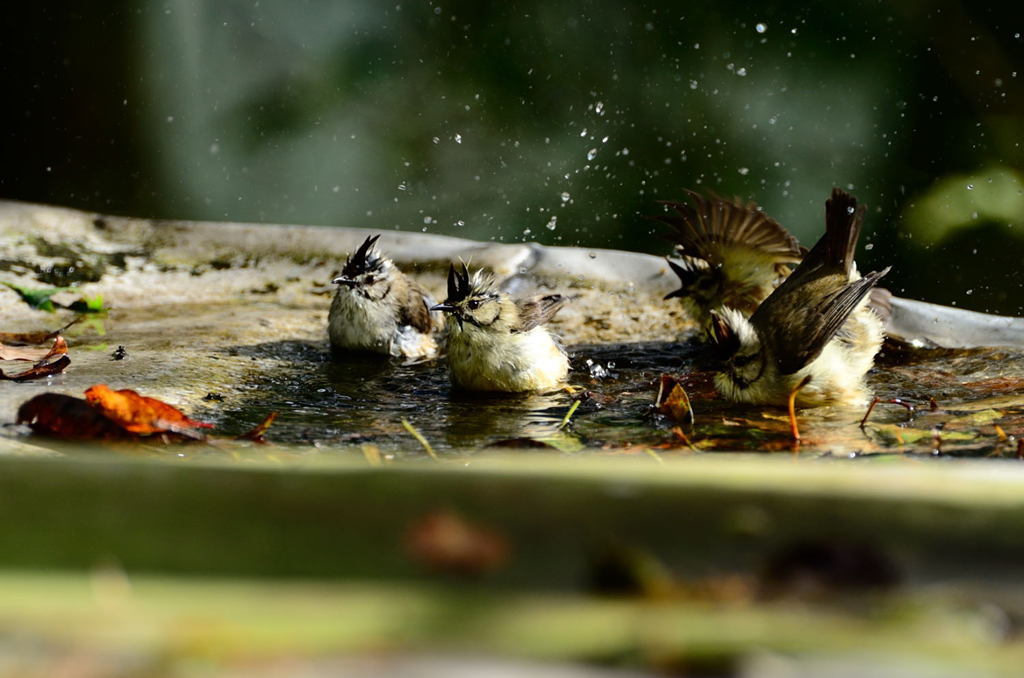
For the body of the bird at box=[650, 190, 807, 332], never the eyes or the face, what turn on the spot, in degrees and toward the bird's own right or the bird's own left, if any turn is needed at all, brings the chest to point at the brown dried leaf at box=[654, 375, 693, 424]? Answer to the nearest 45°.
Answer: approximately 90° to the bird's own left

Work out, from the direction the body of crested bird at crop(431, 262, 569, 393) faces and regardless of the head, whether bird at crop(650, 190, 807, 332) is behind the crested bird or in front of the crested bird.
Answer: behind

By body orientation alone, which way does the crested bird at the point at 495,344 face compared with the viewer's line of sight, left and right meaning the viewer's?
facing the viewer and to the left of the viewer

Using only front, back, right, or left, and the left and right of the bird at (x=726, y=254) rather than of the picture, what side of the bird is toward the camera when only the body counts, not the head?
left

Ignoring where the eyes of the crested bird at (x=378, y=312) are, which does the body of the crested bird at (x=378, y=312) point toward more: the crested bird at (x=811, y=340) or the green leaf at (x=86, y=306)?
the green leaf

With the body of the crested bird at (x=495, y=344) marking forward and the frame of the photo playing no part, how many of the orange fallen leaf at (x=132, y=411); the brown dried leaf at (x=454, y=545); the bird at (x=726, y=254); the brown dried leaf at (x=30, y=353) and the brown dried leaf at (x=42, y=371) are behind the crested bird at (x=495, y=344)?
1

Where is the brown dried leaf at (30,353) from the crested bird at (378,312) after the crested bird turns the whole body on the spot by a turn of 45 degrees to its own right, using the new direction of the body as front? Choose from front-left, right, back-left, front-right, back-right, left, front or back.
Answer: front-left

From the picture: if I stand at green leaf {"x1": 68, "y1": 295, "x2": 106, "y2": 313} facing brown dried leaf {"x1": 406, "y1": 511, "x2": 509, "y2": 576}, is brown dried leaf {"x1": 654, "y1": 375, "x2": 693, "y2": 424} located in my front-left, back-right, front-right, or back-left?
front-left

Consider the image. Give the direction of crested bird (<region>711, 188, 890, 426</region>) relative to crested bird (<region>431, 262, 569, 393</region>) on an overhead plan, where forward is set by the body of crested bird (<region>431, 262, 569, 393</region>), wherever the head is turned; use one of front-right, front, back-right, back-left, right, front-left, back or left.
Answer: back-left

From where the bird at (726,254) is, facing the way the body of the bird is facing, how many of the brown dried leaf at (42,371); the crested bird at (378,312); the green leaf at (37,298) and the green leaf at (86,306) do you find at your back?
0

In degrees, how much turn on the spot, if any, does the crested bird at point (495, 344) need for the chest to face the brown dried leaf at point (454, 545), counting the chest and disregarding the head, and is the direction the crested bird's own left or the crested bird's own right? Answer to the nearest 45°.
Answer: approximately 45° to the crested bird's own left

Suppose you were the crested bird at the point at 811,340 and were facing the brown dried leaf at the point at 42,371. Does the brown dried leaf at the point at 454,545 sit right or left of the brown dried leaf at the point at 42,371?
left

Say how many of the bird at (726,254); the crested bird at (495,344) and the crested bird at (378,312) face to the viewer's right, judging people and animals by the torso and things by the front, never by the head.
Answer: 0

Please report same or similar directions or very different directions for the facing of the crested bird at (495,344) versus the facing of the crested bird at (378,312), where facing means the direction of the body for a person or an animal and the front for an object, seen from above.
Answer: same or similar directions

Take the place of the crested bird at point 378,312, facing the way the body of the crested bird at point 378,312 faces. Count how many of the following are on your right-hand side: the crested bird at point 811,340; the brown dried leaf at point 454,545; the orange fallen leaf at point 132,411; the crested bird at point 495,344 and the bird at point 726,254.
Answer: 0

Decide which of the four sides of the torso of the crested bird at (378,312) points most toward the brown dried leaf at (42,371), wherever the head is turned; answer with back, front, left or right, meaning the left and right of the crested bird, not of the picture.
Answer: front

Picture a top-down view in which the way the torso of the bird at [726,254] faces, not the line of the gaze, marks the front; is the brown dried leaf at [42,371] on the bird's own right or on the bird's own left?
on the bird's own left
